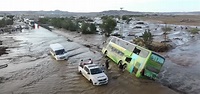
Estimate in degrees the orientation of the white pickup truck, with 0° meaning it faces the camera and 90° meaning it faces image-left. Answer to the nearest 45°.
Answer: approximately 315°

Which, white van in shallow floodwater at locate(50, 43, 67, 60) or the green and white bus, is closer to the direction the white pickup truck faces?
the green and white bus

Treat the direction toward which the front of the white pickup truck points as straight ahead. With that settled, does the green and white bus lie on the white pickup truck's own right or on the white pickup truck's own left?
on the white pickup truck's own left
